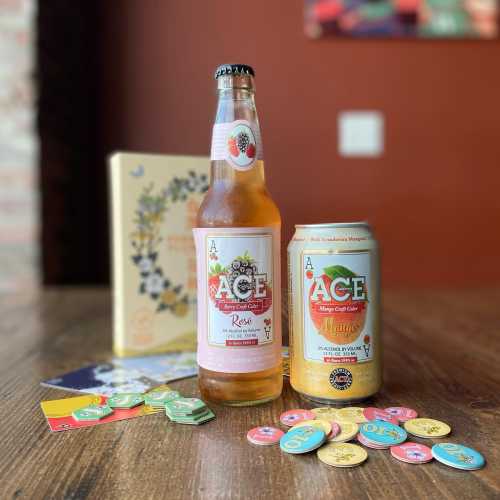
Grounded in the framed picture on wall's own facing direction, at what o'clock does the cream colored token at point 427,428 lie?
The cream colored token is roughly at 12 o'clock from the framed picture on wall.

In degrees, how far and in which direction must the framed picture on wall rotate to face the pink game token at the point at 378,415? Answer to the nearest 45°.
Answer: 0° — it already faces it

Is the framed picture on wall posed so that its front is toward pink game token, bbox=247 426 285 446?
yes

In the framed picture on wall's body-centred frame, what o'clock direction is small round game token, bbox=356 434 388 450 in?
The small round game token is roughly at 12 o'clock from the framed picture on wall.

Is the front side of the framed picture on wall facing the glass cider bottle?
yes

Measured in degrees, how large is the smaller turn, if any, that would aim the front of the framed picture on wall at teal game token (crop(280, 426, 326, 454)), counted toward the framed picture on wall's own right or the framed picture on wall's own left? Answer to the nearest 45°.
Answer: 0° — it already faces it

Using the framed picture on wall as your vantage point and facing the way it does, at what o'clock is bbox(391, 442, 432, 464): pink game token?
The pink game token is roughly at 12 o'clock from the framed picture on wall.

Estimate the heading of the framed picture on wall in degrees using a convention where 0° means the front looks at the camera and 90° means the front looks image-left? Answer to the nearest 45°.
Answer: approximately 0°

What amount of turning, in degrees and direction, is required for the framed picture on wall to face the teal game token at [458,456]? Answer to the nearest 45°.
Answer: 0° — it already faces it

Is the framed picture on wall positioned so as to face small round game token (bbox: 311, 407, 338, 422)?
yes

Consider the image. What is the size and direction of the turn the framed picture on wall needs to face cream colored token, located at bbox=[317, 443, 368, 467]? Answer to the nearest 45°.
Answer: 0° — it already faces it
